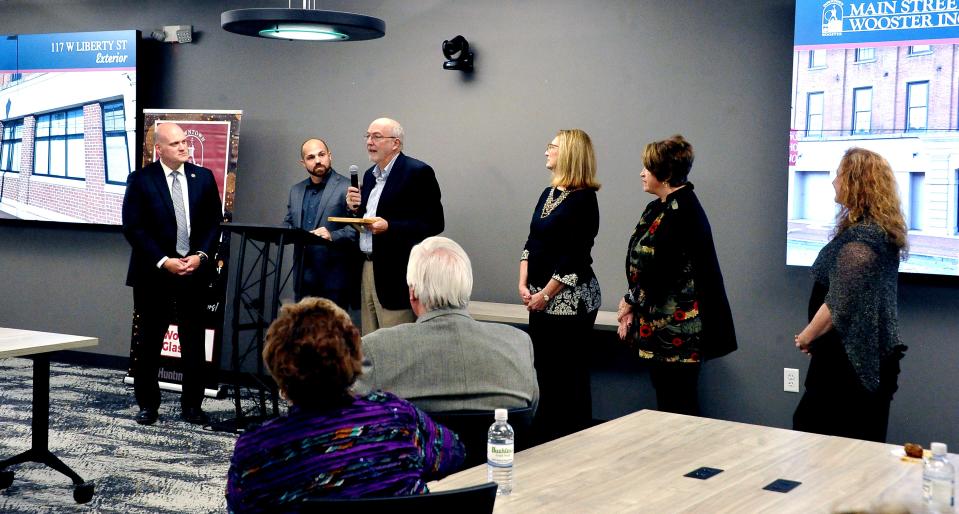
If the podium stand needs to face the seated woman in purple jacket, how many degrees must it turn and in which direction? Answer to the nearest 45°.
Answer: approximately 45° to its left

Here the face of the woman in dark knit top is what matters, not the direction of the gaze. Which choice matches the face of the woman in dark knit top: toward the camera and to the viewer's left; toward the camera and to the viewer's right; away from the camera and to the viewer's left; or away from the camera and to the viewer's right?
away from the camera and to the viewer's left

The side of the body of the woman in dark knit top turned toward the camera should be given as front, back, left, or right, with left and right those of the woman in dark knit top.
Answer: left

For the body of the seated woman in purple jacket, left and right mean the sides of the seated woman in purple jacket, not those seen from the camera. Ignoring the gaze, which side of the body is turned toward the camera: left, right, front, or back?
back

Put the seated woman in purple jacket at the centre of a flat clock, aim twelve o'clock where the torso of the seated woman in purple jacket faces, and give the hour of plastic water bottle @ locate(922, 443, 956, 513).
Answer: The plastic water bottle is roughly at 3 o'clock from the seated woman in purple jacket.

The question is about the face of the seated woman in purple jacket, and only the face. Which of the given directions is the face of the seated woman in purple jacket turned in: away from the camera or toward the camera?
away from the camera

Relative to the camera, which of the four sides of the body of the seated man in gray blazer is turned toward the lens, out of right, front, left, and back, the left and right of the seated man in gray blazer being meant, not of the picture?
back

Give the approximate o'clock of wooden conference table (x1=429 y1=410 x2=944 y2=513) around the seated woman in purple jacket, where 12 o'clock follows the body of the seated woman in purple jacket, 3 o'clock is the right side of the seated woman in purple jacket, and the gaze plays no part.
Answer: The wooden conference table is roughly at 2 o'clock from the seated woman in purple jacket.

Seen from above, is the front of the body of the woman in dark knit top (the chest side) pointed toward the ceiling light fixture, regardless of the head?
yes

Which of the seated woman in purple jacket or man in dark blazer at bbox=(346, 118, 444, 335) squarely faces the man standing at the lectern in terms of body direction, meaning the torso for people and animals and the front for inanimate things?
the seated woman in purple jacket

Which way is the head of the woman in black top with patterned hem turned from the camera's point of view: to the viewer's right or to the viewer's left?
to the viewer's left

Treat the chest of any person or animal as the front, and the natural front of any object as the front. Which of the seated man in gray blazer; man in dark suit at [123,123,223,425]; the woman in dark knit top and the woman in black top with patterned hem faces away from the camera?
the seated man in gray blazer

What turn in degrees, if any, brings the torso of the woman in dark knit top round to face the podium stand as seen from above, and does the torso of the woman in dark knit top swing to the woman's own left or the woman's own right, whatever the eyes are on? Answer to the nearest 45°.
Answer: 0° — they already face it
